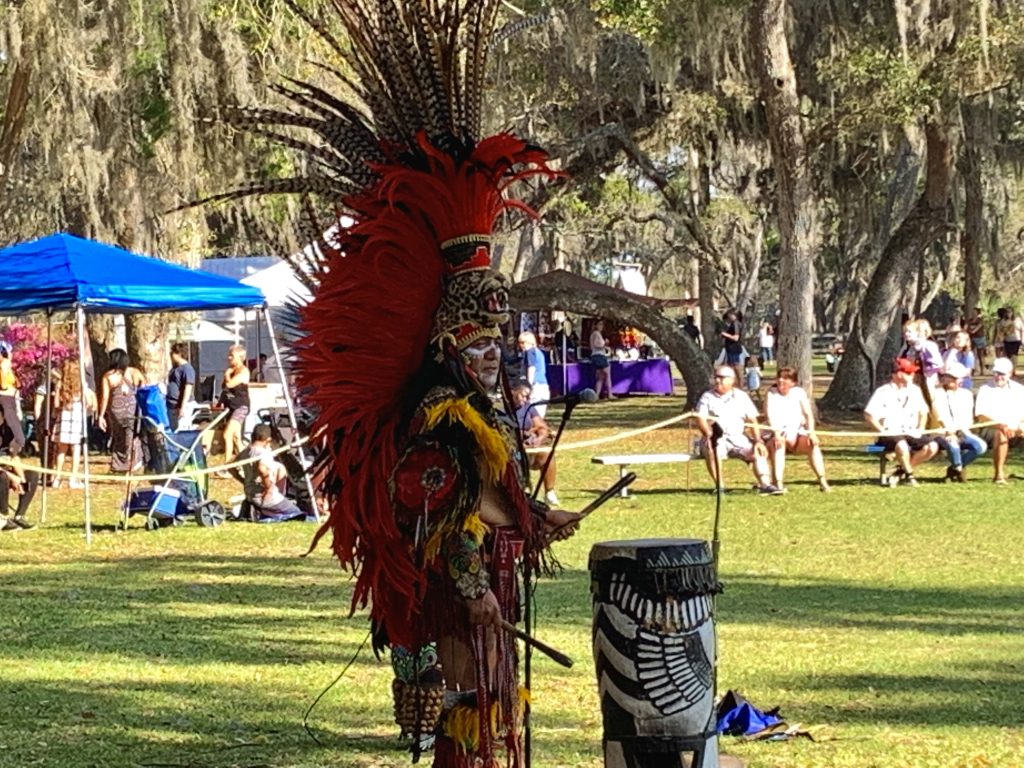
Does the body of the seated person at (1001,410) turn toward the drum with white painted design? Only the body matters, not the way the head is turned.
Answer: yes

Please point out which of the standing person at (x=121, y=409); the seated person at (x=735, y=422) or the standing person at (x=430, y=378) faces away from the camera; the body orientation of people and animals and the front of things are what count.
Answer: the standing person at (x=121, y=409)

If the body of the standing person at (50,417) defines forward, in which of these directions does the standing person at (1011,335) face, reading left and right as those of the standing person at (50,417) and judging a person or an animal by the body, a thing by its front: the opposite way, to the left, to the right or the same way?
the opposite way

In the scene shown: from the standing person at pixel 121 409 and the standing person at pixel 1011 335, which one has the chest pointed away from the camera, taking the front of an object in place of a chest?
the standing person at pixel 121 409

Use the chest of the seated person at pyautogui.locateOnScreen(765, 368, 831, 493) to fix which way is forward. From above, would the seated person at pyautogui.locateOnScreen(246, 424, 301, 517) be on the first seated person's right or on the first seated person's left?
on the first seated person's right

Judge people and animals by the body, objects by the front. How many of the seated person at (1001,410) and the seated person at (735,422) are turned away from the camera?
0

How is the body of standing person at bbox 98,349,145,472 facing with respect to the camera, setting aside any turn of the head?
away from the camera

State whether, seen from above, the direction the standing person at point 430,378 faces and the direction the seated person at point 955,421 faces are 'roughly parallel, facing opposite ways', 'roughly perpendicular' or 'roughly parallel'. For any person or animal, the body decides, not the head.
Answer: roughly perpendicular

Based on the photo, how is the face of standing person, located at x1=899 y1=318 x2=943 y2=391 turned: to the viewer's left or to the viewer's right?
to the viewer's left
